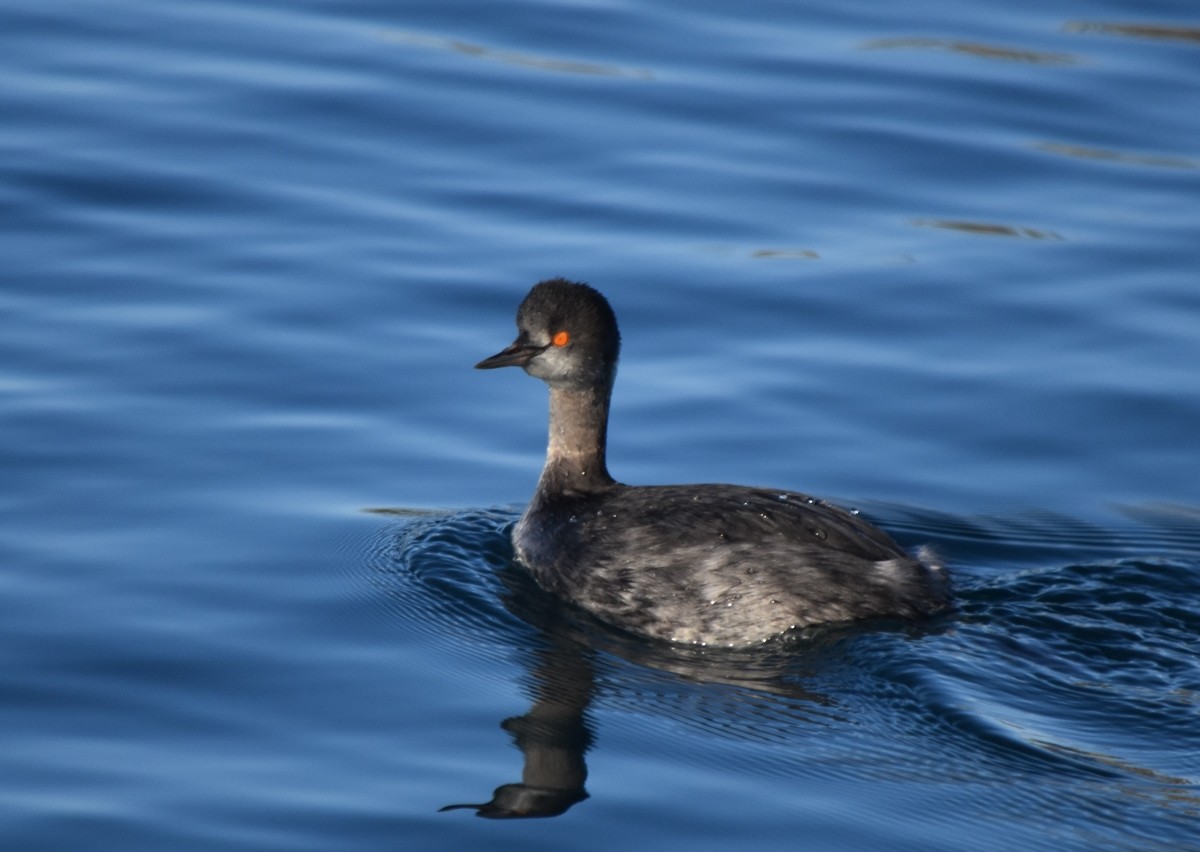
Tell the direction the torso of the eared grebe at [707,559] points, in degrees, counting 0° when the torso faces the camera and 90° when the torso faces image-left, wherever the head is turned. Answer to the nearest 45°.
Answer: approximately 90°
